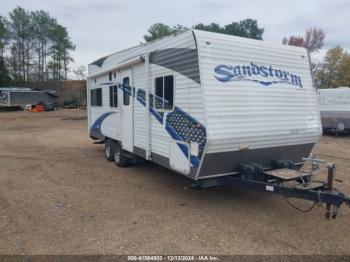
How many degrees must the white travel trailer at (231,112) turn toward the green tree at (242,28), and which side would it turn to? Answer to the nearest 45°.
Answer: approximately 135° to its left

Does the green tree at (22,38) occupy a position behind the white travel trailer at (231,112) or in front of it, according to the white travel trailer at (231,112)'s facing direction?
behind

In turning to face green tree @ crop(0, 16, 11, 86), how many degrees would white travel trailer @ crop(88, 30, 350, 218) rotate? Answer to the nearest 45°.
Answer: approximately 180°

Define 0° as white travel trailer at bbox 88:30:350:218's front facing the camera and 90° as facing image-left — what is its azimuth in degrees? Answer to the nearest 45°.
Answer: approximately 315°

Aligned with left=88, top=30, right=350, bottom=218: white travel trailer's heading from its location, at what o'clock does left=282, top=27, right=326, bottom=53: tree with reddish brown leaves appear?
The tree with reddish brown leaves is roughly at 8 o'clock from the white travel trailer.

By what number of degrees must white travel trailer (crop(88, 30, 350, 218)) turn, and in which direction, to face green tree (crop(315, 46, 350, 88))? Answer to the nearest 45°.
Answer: approximately 135° to its left

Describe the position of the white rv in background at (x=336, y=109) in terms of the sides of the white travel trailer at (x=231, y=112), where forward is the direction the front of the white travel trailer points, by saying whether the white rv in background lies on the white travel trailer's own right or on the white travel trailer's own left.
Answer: on the white travel trailer's own left

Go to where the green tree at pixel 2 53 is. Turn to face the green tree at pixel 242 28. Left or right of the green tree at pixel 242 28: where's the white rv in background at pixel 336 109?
right

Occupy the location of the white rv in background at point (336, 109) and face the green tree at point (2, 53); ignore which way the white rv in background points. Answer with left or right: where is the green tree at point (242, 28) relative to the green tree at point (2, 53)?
right
